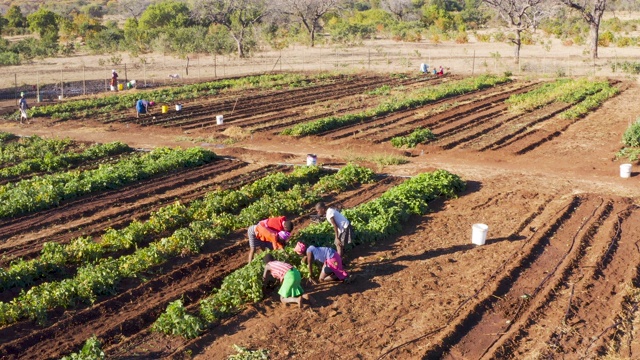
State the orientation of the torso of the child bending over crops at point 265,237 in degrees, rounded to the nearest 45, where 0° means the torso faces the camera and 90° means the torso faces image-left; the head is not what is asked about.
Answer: approximately 270°

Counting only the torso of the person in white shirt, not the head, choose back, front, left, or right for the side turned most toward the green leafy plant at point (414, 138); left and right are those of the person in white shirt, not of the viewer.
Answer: right

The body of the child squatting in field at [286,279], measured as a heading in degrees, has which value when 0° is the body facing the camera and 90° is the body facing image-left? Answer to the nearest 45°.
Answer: approximately 135°

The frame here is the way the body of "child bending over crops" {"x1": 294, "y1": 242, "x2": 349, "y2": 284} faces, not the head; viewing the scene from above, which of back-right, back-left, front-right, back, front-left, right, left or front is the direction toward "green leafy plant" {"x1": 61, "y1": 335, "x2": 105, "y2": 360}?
front-left

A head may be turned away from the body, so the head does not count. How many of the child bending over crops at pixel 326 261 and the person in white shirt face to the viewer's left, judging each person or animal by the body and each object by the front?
2

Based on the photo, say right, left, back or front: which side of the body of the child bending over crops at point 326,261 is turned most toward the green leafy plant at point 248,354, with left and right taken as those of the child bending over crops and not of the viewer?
left

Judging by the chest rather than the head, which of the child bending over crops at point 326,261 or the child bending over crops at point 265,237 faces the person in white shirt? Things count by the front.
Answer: the child bending over crops at point 265,237

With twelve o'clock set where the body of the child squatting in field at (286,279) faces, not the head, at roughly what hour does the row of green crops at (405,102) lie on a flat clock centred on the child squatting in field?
The row of green crops is roughly at 2 o'clock from the child squatting in field.

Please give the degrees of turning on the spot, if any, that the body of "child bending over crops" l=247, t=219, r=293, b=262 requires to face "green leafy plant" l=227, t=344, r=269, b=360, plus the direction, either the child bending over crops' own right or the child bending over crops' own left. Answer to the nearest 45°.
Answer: approximately 90° to the child bending over crops' own right

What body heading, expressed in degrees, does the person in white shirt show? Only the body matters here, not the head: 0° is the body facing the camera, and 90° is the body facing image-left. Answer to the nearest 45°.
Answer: approximately 90°

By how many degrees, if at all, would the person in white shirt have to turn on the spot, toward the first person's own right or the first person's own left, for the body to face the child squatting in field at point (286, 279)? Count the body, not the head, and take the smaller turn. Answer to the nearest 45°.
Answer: approximately 45° to the first person's own left

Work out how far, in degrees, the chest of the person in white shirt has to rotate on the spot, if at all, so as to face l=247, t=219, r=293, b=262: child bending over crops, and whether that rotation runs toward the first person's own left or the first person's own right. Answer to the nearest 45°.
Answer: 0° — they already face them

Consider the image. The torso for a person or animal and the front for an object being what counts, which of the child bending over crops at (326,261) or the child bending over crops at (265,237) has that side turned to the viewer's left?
the child bending over crops at (326,261)

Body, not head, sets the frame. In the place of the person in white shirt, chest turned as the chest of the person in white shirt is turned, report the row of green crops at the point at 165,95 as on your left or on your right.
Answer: on your right

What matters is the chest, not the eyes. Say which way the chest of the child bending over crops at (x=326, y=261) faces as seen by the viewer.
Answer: to the viewer's left

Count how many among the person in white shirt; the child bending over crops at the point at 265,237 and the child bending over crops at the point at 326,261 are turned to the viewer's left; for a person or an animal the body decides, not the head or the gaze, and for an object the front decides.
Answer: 2
